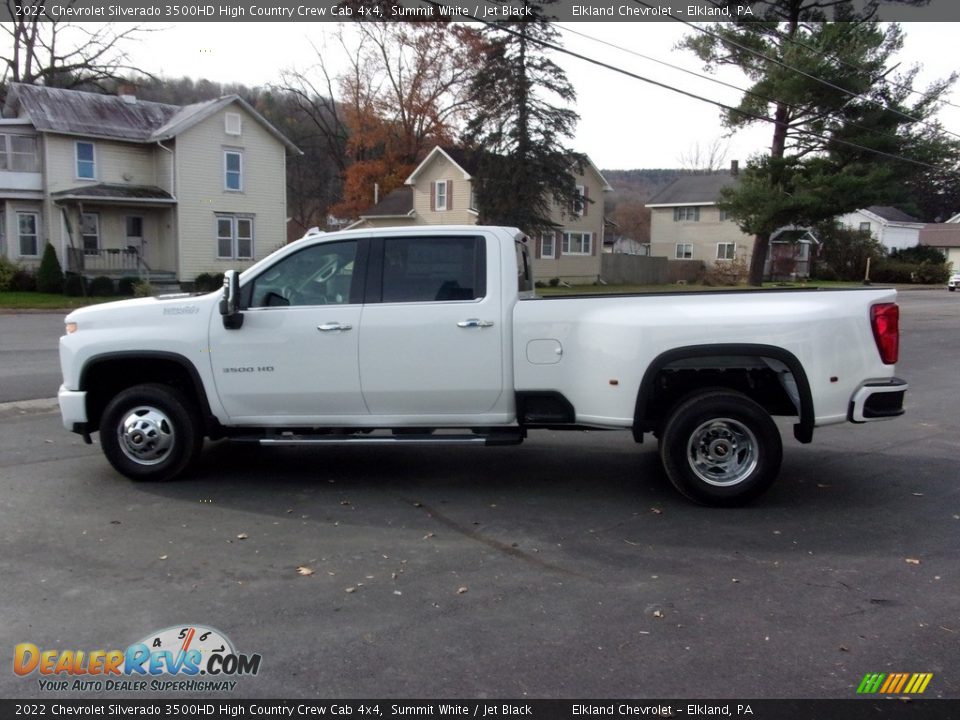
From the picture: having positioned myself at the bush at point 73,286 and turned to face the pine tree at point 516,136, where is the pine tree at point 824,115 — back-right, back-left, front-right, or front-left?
front-right

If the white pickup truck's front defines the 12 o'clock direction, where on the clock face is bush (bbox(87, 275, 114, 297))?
The bush is roughly at 2 o'clock from the white pickup truck.

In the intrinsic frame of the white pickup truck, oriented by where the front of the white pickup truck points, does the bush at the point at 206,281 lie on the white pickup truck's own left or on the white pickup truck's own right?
on the white pickup truck's own right

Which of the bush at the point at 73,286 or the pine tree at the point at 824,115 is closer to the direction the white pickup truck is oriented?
the bush

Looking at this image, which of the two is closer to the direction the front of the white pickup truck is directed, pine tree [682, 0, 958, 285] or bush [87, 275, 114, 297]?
the bush

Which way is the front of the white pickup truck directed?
to the viewer's left

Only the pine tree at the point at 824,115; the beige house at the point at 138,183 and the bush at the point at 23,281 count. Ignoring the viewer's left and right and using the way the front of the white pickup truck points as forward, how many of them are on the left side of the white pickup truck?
0

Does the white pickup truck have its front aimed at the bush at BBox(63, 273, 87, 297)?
no

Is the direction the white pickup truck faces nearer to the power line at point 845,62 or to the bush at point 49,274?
the bush

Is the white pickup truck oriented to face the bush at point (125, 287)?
no

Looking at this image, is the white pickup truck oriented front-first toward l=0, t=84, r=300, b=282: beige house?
no

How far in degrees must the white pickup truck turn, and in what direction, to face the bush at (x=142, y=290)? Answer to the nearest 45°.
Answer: approximately 45° to its right
